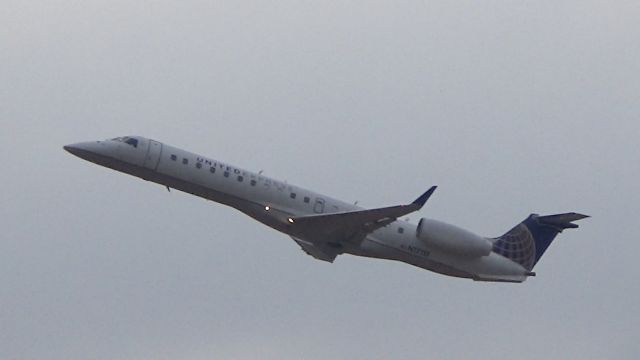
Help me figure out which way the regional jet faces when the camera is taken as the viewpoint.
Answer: facing to the left of the viewer
